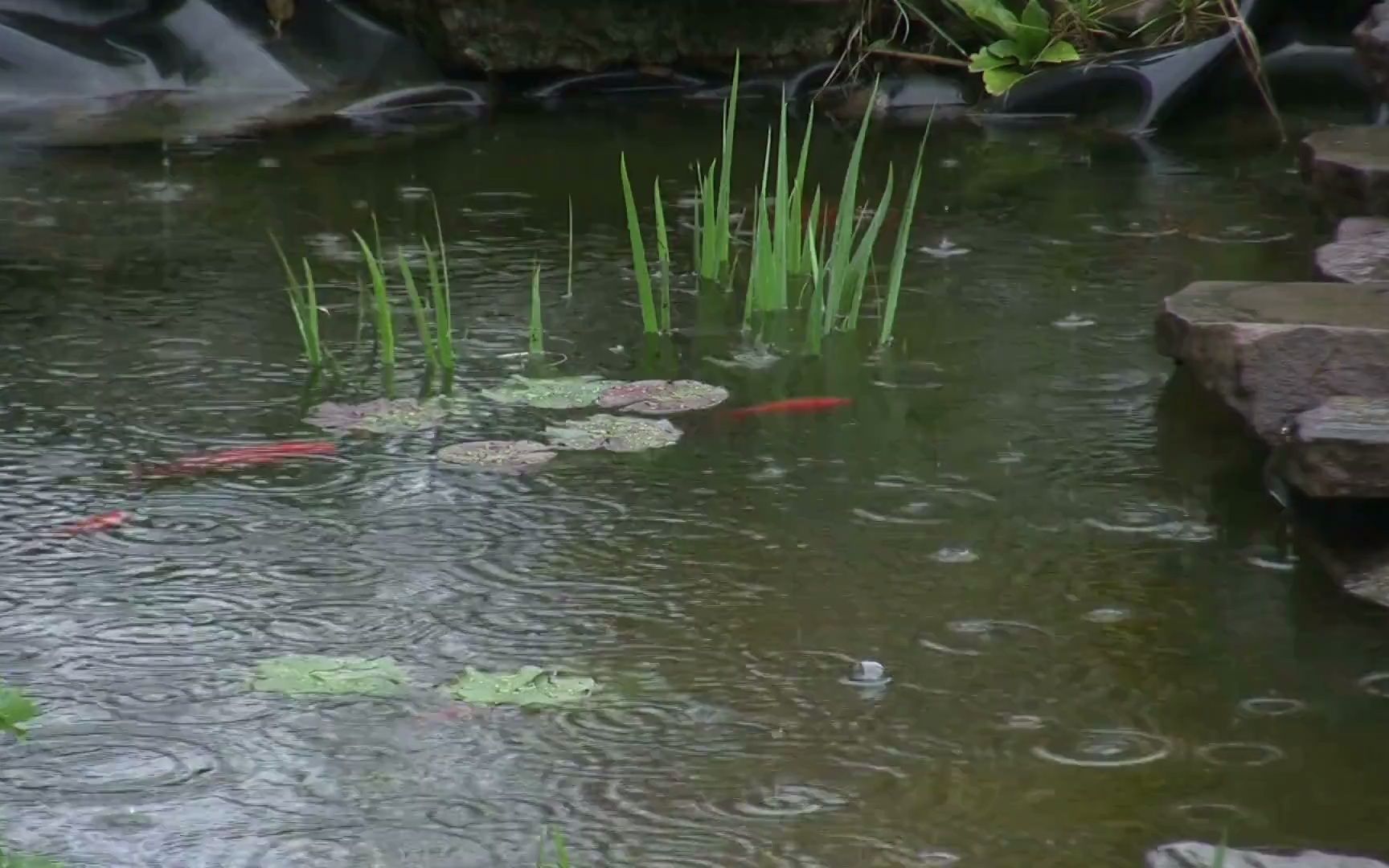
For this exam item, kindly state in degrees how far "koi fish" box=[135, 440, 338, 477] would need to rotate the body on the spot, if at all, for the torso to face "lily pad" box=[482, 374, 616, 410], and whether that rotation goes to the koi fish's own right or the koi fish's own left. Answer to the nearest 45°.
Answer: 0° — it already faces it

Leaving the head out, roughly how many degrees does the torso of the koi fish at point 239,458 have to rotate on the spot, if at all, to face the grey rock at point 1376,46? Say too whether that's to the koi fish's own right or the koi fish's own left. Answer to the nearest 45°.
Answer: approximately 45° to the koi fish's own left

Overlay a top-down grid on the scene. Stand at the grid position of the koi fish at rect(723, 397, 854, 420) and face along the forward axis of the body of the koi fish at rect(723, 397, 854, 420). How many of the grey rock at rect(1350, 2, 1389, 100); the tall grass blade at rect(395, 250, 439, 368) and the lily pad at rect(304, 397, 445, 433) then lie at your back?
2

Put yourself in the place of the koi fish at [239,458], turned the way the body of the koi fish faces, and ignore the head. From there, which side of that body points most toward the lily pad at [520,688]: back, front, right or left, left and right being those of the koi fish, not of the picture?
right

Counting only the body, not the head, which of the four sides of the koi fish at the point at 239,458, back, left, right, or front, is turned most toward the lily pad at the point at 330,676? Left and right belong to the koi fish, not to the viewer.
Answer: right

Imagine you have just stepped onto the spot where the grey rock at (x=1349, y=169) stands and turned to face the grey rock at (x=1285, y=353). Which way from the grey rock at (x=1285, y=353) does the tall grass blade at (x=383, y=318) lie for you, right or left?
right

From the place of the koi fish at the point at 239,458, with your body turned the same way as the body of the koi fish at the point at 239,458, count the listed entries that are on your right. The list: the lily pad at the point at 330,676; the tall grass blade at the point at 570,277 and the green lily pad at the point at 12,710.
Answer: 2

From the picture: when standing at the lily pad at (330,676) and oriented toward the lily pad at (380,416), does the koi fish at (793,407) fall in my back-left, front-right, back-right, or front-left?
front-right

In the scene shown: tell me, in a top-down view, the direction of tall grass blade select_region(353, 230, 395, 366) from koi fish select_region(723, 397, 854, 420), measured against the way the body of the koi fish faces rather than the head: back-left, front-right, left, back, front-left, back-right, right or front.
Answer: back

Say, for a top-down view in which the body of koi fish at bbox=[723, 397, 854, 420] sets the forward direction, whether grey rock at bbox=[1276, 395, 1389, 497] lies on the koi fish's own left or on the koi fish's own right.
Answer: on the koi fish's own right

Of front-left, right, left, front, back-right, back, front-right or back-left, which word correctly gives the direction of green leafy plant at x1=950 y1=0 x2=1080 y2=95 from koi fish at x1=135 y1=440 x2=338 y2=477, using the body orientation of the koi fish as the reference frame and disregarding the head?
front-left

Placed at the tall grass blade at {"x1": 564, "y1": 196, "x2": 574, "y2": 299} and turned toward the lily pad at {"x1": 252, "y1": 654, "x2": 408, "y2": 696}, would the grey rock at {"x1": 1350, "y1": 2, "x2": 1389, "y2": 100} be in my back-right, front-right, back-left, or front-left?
back-left

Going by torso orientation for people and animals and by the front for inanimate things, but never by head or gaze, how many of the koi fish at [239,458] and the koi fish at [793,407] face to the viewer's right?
2

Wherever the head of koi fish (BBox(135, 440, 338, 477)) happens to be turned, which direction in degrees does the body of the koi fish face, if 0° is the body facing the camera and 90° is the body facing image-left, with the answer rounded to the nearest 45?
approximately 270°

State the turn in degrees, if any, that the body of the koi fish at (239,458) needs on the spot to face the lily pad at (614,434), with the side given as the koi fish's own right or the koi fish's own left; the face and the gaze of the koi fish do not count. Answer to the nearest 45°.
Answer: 0° — it already faces it

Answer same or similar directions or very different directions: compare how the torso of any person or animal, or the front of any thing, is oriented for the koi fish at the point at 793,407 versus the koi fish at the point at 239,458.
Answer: same or similar directions

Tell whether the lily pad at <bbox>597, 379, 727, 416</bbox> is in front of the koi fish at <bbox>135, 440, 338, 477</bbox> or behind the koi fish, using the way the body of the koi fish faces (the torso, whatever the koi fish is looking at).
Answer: in front

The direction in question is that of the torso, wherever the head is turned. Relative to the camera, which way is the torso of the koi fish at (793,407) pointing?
to the viewer's right
